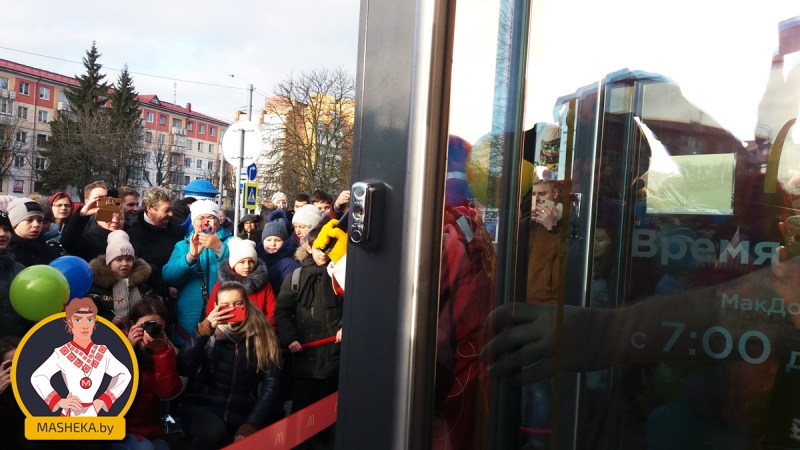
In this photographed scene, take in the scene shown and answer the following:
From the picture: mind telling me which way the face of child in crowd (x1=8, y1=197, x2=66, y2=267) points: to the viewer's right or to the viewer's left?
to the viewer's right

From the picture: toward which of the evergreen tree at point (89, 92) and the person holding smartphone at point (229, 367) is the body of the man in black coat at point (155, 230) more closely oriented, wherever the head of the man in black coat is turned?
the person holding smartphone

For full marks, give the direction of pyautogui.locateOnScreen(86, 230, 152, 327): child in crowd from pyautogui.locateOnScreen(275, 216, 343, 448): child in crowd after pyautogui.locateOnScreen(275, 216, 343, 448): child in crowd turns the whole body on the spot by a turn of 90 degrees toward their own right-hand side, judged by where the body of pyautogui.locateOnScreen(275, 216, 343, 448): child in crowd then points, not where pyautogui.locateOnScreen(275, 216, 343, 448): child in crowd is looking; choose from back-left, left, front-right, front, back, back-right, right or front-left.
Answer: front-right

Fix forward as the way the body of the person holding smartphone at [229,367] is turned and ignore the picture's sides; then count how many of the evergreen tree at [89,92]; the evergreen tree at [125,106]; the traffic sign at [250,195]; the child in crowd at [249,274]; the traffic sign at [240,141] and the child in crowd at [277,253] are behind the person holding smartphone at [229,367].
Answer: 6

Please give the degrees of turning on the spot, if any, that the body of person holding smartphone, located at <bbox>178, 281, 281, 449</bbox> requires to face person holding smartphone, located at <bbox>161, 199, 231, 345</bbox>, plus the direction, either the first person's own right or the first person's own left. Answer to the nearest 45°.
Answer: approximately 180°

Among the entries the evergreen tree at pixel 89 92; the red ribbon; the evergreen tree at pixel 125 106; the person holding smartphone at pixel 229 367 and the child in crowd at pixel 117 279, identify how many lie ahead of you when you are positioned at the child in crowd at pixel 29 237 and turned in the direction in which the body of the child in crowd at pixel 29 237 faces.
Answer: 3

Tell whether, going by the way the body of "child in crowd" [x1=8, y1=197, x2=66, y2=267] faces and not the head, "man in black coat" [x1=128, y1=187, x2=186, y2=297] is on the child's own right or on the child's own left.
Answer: on the child's own left

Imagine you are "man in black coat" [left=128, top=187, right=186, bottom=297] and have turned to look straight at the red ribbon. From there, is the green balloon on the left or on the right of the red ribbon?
right

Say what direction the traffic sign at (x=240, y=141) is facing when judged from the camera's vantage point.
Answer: facing away from the viewer

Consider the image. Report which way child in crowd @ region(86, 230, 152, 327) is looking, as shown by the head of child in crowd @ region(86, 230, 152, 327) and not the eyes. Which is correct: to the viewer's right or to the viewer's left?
to the viewer's right

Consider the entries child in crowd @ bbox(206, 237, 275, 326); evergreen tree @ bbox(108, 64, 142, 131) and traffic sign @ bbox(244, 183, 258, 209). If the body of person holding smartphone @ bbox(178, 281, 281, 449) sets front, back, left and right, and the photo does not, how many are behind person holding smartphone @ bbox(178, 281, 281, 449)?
3

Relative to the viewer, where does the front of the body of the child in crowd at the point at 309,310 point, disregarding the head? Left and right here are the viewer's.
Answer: facing the viewer and to the right of the viewer
